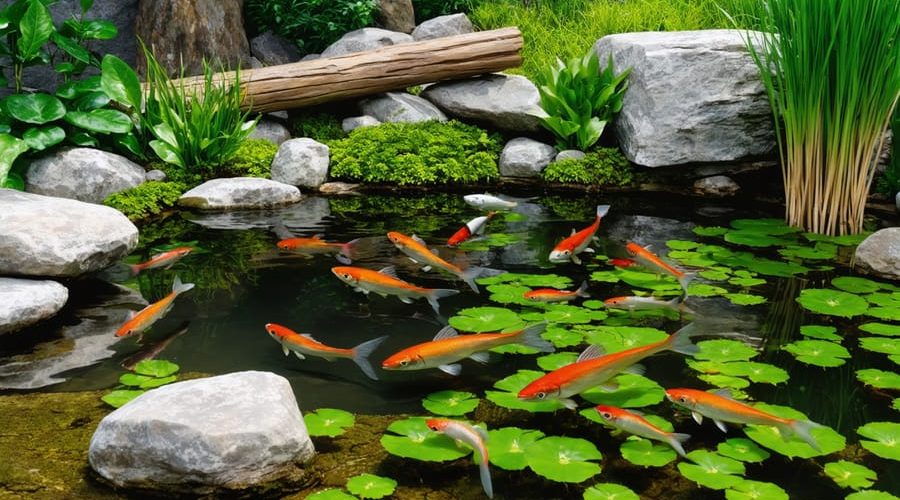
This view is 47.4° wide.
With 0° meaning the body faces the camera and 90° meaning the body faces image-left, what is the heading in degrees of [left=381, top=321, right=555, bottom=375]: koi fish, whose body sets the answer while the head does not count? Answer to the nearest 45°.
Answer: approximately 90°

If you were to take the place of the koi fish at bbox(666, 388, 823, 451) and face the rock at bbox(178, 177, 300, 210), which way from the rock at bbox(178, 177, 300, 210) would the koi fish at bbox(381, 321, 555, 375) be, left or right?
left

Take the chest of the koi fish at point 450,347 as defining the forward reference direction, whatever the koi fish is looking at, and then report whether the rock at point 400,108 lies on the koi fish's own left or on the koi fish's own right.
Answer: on the koi fish's own right

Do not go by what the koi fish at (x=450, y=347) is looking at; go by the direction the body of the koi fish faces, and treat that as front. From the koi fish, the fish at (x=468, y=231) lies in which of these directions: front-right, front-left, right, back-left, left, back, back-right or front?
right

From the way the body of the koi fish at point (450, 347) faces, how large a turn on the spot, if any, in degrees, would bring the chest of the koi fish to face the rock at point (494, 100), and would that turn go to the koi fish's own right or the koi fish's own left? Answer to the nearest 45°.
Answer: approximately 90° to the koi fish's own right

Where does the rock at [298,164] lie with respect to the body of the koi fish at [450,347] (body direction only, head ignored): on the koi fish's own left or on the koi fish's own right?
on the koi fish's own right

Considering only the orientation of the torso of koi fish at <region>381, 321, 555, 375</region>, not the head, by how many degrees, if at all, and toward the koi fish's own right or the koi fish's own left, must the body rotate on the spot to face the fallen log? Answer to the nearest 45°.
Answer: approximately 90° to the koi fish's own right

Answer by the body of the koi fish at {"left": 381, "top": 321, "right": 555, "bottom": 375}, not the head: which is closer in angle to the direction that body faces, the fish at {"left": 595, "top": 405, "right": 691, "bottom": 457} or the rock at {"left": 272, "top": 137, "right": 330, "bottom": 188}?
the rock

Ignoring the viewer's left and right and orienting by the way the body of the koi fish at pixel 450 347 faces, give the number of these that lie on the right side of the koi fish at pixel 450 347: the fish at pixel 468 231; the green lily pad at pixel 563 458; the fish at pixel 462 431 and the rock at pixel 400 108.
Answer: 2

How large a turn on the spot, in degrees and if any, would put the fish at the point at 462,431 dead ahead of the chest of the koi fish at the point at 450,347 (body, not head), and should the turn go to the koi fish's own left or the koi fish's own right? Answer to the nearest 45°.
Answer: approximately 90° to the koi fish's own left

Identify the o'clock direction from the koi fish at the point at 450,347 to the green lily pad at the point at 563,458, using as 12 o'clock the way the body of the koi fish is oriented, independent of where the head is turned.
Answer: The green lily pad is roughly at 8 o'clock from the koi fish.

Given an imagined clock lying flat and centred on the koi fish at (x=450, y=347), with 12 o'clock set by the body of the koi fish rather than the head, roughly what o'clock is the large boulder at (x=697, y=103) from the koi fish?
The large boulder is roughly at 4 o'clock from the koi fish.

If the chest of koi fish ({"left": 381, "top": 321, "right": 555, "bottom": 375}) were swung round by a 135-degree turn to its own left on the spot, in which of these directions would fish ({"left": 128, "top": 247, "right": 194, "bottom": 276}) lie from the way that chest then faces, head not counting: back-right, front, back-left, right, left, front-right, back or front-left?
back

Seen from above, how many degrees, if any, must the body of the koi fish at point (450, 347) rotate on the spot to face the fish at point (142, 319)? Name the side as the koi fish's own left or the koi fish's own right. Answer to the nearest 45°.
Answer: approximately 45° to the koi fish's own right

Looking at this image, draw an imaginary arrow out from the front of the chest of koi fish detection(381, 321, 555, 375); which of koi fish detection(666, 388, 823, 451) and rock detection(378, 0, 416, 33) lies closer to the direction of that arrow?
the rock
